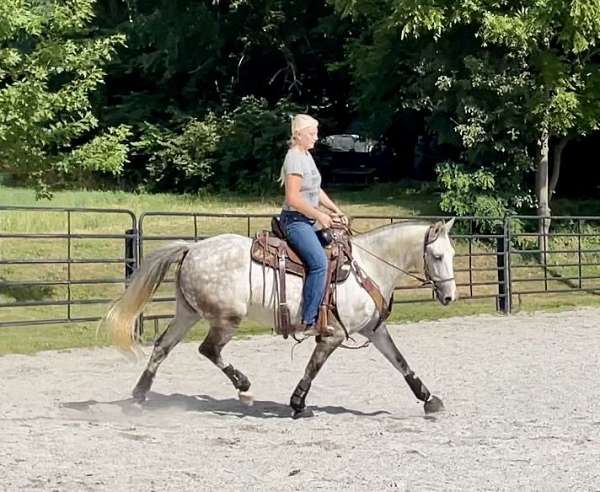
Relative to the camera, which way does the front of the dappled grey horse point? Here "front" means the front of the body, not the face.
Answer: to the viewer's right

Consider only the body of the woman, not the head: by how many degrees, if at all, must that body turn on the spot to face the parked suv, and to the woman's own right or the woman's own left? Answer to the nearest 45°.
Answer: approximately 90° to the woman's own left

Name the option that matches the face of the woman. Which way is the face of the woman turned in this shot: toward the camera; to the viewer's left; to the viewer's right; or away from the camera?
to the viewer's right

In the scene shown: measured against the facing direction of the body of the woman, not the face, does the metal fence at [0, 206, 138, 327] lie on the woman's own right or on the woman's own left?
on the woman's own left

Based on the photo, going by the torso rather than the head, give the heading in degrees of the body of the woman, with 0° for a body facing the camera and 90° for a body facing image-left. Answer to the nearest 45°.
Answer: approximately 270°

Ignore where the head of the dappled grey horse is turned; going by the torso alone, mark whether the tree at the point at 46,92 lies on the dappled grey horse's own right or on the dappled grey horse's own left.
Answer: on the dappled grey horse's own left

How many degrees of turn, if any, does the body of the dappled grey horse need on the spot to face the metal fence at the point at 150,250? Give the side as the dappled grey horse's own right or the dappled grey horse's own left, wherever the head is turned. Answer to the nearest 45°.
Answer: approximately 90° to the dappled grey horse's own left

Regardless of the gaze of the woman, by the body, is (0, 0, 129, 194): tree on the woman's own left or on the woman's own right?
on the woman's own left

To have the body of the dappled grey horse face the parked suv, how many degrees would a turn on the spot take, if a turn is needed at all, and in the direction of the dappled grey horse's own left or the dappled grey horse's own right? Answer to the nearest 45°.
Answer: approximately 90° to the dappled grey horse's own left
